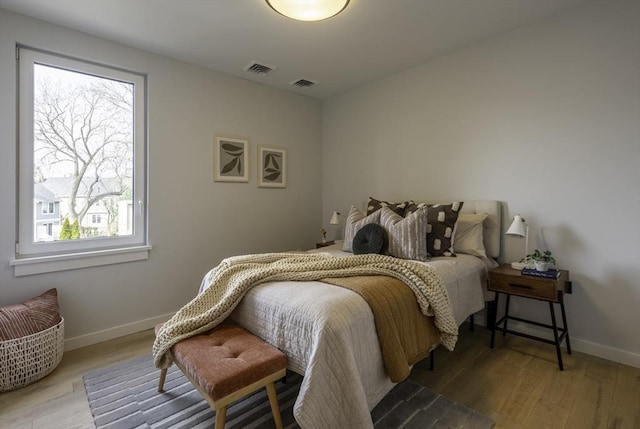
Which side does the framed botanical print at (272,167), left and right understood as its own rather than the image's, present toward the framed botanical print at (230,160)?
right

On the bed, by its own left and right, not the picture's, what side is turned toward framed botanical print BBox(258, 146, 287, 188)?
right

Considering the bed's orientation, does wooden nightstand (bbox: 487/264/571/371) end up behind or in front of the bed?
behind

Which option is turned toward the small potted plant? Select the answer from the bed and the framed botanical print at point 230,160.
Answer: the framed botanical print

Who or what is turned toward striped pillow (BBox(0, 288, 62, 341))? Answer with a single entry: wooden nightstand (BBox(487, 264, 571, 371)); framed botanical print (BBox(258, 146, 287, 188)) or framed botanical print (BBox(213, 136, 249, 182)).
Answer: the wooden nightstand

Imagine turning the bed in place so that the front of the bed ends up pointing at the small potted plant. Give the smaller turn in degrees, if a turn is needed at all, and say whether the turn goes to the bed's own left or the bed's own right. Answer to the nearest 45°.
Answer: approximately 180°

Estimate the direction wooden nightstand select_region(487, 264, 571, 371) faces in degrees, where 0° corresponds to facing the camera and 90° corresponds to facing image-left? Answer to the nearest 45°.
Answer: approximately 45°

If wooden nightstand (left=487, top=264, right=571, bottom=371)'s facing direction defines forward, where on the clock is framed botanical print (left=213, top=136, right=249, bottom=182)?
The framed botanical print is roughly at 1 o'clock from the wooden nightstand.

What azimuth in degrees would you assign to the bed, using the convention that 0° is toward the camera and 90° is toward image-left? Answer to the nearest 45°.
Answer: approximately 45°

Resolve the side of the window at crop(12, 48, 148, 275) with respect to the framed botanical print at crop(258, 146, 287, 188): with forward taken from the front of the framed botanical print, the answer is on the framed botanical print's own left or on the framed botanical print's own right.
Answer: on the framed botanical print's own right
